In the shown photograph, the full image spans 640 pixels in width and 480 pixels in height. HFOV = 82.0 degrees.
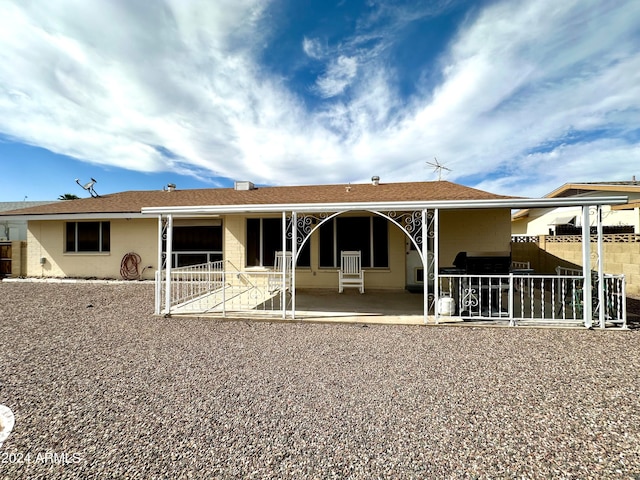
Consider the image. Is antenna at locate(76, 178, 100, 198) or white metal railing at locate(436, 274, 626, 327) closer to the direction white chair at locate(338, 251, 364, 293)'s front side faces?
the white metal railing

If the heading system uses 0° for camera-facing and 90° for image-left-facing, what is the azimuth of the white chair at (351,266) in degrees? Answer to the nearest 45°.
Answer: approximately 0°

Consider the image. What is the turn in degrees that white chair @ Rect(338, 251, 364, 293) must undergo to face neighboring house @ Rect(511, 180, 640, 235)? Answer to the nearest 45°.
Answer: approximately 135° to its left

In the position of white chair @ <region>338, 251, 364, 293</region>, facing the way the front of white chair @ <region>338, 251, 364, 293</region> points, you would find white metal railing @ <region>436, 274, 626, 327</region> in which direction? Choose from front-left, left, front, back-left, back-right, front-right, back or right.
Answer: front-left

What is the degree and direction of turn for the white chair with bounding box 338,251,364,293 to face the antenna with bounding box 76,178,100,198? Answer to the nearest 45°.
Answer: approximately 90° to its right

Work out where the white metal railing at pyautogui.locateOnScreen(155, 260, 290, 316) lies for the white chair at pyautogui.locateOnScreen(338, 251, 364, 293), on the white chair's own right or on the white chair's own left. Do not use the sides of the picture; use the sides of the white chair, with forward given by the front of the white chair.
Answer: on the white chair's own right

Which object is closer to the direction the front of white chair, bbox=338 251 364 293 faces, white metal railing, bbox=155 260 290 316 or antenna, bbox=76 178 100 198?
the white metal railing
